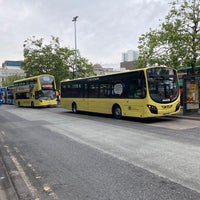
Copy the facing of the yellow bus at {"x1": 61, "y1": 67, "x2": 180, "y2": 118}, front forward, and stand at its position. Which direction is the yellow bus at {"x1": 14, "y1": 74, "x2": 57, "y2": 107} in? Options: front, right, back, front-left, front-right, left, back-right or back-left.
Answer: back

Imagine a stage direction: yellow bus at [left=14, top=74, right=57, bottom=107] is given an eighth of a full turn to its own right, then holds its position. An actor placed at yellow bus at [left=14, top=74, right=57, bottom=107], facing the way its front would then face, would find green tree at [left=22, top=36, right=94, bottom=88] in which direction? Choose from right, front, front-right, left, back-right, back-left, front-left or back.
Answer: back

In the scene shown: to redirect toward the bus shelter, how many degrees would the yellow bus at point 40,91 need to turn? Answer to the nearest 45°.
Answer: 0° — it already faces it

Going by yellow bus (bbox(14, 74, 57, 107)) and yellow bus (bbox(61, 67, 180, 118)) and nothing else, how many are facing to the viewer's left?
0

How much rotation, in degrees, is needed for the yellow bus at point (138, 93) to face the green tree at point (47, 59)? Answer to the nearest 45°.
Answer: approximately 180°

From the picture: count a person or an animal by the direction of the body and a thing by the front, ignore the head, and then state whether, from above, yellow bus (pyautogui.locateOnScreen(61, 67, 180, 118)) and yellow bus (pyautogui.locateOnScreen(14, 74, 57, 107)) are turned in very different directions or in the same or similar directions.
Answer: same or similar directions

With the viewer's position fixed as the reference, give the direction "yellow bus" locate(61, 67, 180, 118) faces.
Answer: facing the viewer and to the right of the viewer
